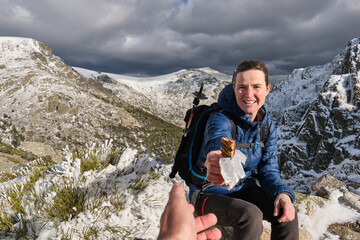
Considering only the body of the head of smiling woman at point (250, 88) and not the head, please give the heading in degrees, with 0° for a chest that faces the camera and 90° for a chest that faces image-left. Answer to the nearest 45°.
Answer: approximately 0°

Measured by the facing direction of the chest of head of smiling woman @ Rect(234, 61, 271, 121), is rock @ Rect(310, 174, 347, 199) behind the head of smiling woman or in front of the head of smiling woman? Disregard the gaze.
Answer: behind

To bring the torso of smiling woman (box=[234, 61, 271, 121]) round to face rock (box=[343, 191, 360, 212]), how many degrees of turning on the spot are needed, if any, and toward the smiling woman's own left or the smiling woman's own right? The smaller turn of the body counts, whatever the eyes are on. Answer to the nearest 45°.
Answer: approximately 135° to the smiling woman's own left
